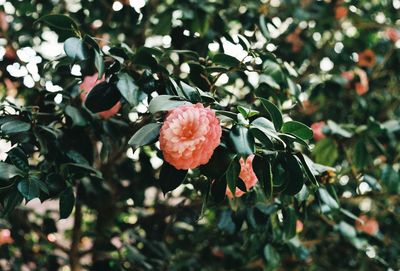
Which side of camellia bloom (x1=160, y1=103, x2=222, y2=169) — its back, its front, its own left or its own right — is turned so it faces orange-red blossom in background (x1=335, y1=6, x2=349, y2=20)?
back

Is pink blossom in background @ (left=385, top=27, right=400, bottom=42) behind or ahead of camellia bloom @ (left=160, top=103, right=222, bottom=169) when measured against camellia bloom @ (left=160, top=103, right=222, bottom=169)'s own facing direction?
behind

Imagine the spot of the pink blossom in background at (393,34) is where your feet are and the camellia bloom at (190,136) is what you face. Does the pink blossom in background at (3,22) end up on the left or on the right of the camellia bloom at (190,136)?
right

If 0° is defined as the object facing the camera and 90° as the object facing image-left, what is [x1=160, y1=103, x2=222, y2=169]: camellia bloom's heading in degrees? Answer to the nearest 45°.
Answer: approximately 0°

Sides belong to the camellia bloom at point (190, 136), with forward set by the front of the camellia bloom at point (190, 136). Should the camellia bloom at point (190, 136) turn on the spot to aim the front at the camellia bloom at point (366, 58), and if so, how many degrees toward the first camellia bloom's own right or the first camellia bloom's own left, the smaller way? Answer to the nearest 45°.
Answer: approximately 135° to the first camellia bloom's own left

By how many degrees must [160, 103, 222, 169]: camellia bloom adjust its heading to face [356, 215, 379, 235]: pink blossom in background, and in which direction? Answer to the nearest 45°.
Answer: approximately 135° to its left

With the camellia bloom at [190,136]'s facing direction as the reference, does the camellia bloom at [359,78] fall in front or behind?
behind
